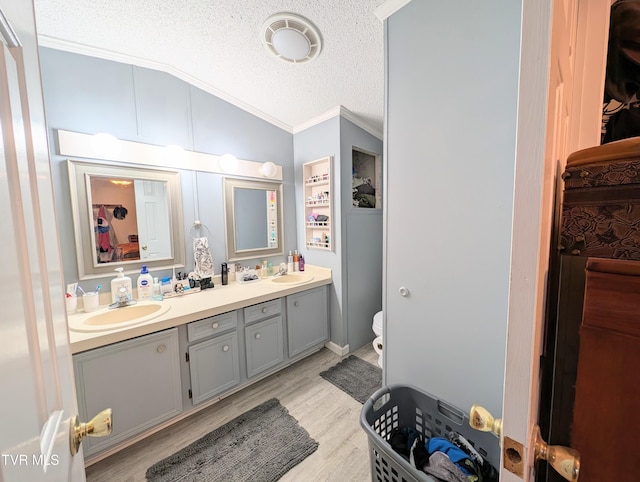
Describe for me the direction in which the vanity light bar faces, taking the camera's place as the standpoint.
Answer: facing the viewer and to the right of the viewer

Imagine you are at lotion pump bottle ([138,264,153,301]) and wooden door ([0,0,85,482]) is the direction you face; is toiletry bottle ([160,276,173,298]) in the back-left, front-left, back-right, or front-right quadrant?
back-left

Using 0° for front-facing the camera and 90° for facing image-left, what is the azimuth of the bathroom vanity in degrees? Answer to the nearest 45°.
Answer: approximately 315°

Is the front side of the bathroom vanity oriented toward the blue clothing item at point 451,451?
yes

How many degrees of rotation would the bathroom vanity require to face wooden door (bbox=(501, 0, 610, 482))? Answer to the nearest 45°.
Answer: approximately 45° to its right

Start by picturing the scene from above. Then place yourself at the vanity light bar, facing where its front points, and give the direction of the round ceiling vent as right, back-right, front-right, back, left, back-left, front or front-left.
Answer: front

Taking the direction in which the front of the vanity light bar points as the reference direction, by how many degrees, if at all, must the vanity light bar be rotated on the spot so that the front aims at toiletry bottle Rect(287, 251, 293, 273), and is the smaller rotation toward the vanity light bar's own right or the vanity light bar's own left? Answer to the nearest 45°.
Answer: approximately 45° to the vanity light bar's own left

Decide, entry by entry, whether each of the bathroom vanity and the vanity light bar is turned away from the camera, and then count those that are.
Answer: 0

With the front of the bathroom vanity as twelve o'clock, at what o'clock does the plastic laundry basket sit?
The plastic laundry basket is roughly at 12 o'clock from the bathroom vanity.

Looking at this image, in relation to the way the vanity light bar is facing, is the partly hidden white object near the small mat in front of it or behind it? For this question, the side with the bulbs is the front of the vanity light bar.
in front

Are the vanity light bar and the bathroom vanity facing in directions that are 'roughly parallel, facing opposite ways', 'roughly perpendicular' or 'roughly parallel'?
roughly parallel
